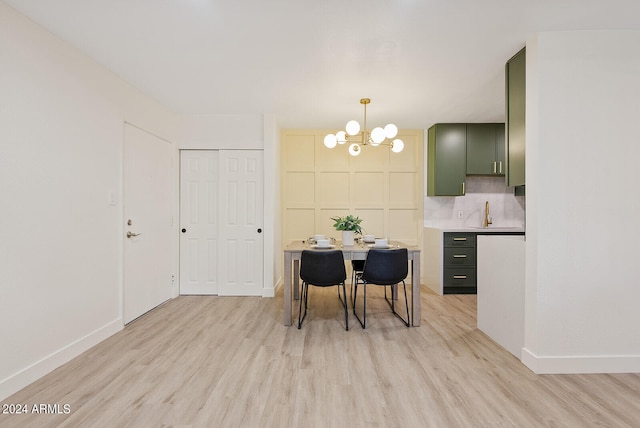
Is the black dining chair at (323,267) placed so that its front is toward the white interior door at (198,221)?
no

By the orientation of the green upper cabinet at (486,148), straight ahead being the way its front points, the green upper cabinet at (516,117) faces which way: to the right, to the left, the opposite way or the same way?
to the right

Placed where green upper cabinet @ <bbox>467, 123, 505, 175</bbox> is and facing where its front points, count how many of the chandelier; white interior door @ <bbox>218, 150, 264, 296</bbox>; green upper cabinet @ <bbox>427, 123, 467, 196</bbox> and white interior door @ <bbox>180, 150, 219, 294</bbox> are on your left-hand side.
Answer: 0

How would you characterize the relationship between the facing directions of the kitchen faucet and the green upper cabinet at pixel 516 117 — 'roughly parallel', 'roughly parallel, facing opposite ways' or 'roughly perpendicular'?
roughly perpendicular

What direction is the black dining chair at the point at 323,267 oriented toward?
away from the camera

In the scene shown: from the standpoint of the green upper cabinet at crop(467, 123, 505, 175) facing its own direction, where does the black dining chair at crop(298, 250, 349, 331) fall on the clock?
The black dining chair is roughly at 1 o'clock from the green upper cabinet.

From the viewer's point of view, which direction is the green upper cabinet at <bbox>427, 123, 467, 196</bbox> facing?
toward the camera

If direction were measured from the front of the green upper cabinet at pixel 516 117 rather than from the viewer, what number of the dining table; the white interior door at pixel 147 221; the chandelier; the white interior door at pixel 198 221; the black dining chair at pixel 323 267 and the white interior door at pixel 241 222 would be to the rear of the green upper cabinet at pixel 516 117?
0

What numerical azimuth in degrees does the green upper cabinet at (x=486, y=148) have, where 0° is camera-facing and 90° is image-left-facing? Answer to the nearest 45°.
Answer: approximately 0°

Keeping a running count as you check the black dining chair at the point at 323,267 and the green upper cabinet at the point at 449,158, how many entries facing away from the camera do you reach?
1

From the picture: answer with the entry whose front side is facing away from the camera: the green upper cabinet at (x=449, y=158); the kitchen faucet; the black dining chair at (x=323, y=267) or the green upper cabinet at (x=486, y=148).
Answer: the black dining chair

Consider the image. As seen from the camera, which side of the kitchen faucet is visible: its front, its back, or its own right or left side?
front

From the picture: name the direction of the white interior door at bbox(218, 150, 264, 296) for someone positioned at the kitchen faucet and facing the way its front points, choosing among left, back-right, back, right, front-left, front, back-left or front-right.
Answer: front-right

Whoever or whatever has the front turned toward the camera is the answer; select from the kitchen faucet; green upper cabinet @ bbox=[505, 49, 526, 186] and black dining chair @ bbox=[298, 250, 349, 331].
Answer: the kitchen faucet

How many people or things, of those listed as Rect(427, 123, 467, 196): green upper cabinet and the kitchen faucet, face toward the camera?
2

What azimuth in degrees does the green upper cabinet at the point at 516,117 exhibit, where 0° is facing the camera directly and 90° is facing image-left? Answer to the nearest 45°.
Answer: approximately 90°
